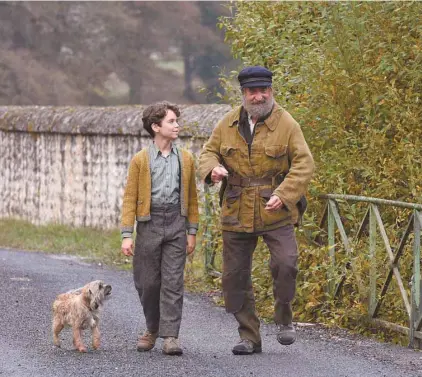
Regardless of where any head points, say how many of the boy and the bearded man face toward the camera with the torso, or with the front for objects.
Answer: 2

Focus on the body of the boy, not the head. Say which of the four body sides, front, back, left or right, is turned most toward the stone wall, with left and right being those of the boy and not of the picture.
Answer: back

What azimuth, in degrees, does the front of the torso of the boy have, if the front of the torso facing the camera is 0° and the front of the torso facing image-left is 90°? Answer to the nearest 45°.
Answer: approximately 0°

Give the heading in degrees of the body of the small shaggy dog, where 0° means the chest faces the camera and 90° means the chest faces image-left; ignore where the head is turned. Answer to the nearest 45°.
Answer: approximately 315°

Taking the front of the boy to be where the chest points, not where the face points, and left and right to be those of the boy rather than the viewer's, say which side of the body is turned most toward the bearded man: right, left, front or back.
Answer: left

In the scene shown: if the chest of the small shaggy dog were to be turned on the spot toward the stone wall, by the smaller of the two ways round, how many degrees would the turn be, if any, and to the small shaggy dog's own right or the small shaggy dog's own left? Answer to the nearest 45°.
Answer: approximately 135° to the small shaggy dog's own left

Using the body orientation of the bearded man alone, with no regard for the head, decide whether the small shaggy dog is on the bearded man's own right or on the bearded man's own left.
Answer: on the bearded man's own right

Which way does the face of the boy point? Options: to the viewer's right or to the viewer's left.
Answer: to the viewer's right

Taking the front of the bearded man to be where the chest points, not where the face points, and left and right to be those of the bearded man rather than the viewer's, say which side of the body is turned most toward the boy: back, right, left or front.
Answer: right

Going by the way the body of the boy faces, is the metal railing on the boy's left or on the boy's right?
on the boy's left

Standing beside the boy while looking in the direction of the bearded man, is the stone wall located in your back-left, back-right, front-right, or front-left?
back-left
